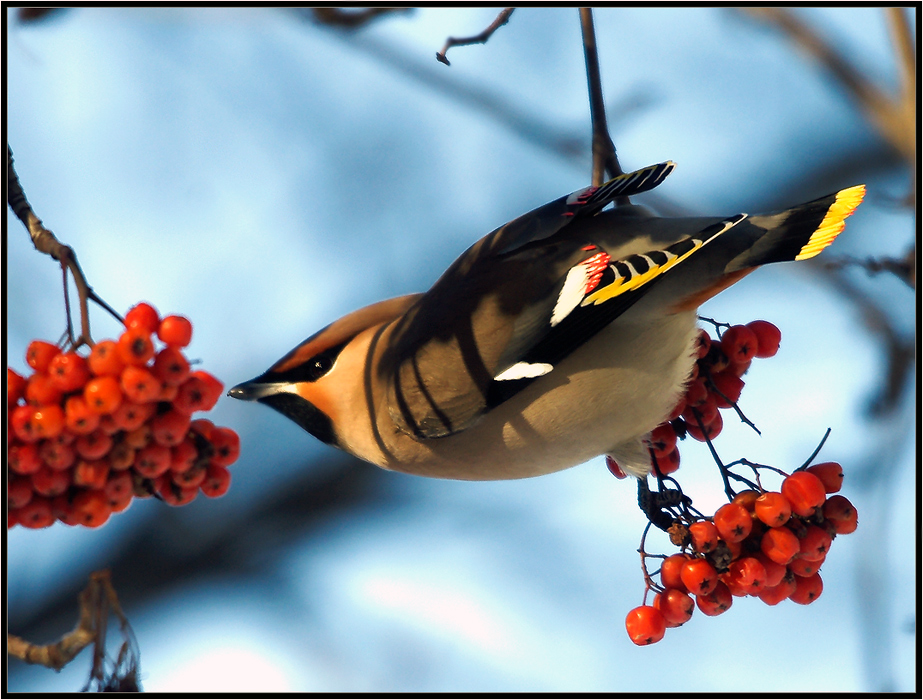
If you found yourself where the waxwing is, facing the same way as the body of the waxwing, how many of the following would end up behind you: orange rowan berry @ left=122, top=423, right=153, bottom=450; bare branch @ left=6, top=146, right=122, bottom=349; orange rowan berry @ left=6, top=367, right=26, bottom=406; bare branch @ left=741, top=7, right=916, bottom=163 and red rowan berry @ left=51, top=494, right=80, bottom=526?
1

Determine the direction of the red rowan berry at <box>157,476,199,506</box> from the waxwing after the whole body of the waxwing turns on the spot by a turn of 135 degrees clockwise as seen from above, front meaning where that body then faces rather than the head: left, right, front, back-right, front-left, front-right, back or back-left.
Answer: back

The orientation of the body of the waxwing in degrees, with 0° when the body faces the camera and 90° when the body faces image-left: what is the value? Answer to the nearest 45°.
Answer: approximately 90°

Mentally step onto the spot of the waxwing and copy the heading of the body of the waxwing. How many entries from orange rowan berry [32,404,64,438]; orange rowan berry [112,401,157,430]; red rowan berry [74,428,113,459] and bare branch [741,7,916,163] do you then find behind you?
1

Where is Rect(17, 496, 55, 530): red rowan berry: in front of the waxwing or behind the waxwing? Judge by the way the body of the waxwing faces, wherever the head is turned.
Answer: in front

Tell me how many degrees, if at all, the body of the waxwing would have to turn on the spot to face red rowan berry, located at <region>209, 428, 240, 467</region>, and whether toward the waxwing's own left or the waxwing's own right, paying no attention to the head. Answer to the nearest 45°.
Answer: approximately 45° to the waxwing's own left

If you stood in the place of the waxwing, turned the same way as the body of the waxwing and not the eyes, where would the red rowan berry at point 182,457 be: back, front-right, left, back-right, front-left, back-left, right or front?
front-left
